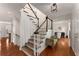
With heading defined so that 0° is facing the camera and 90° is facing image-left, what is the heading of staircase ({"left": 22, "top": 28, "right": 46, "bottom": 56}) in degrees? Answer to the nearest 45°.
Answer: approximately 45°

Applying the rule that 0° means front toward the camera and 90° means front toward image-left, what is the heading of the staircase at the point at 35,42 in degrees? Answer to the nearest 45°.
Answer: approximately 45°
